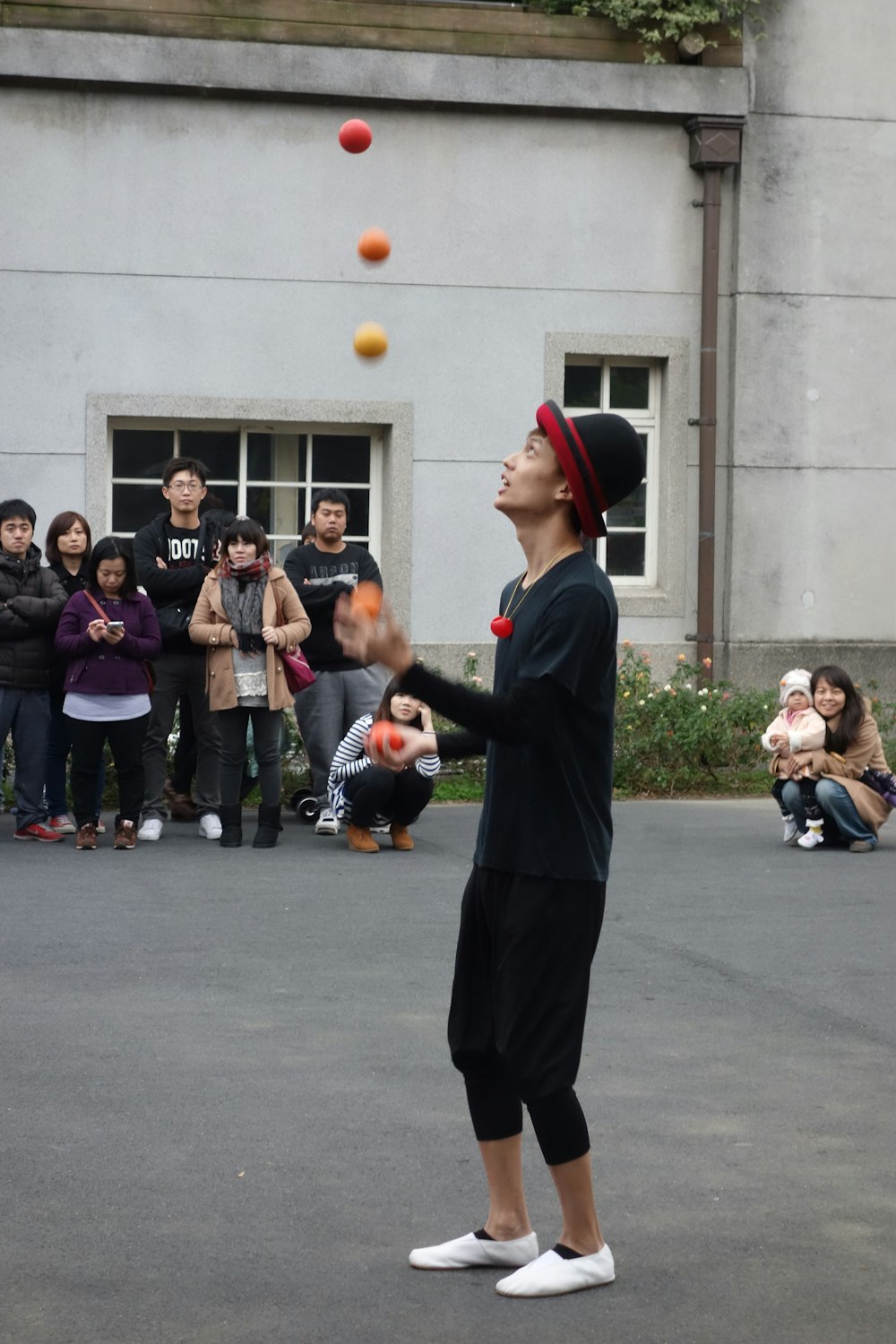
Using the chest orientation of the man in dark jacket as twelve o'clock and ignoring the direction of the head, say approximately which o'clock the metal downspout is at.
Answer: The metal downspout is roughly at 8 o'clock from the man in dark jacket.

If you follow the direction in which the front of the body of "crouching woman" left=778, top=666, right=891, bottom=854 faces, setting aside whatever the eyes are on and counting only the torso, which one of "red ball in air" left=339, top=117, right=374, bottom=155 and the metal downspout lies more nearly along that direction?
the red ball in air

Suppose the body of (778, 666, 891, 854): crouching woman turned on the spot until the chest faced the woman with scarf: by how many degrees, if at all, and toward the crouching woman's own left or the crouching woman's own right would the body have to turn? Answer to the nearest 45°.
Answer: approximately 45° to the crouching woman's own right

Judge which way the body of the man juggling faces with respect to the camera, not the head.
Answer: to the viewer's left

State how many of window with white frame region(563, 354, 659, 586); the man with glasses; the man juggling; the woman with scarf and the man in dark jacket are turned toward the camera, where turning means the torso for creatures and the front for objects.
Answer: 4

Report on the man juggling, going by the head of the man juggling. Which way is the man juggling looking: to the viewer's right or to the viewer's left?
to the viewer's left

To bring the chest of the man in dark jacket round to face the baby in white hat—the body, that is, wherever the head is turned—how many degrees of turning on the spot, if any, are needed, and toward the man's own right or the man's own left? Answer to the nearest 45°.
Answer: approximately 90° to the man's own left

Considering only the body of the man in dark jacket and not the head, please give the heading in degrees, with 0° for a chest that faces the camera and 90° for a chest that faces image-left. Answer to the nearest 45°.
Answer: approximately 0°

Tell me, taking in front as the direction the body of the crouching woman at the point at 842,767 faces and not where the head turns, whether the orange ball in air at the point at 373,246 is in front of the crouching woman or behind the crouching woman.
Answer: in front

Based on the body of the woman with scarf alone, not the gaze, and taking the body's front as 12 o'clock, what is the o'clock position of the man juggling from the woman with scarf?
The man juggling is roughly at 12 o'clock from the woman with scarf.

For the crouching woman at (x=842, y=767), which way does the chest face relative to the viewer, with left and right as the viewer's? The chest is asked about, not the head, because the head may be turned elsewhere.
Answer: facing the viewer and to the left of the viewer

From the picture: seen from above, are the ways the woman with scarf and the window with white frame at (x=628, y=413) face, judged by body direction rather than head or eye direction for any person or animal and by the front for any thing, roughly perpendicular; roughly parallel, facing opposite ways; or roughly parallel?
roughly parallel

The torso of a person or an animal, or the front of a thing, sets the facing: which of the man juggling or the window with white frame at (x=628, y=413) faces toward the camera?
the window with white frame

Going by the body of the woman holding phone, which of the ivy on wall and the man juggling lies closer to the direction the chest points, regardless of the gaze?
the man juggling

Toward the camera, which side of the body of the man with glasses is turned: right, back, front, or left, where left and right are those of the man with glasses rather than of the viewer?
front

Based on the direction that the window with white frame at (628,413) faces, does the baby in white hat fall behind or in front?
in front

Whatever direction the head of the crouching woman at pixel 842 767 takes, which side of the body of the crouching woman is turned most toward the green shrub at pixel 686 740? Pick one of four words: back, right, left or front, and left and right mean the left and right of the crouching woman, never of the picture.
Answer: right
